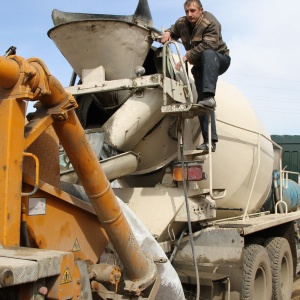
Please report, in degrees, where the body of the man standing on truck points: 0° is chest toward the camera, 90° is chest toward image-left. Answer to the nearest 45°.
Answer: approximately 45°

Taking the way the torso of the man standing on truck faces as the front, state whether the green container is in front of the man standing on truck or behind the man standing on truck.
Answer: behind

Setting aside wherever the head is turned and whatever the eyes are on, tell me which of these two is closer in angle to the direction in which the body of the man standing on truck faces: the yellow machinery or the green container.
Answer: the yellow machinery

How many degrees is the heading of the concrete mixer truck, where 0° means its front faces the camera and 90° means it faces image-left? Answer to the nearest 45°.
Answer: approximately 225°

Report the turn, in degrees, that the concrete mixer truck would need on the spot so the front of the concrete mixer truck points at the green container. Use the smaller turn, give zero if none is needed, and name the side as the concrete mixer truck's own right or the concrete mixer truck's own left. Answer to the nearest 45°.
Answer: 0° — it already faces it
